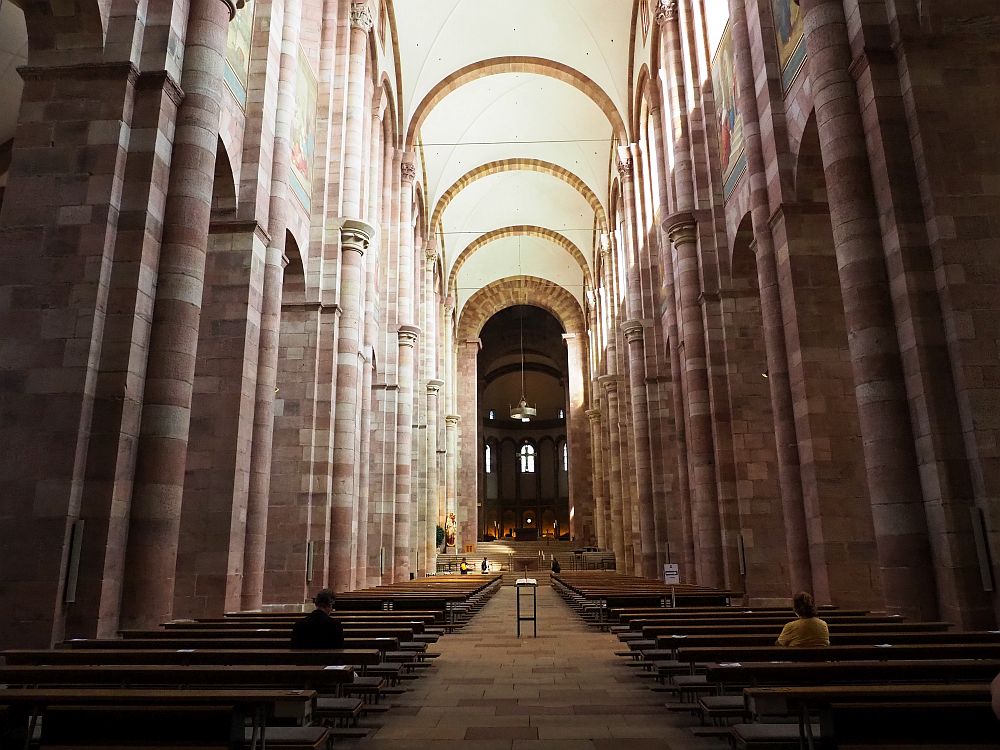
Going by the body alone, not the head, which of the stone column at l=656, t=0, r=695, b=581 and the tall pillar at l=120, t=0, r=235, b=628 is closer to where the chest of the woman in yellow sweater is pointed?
the stone column

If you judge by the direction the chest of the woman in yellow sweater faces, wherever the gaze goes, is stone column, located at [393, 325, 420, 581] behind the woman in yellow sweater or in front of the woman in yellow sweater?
in front

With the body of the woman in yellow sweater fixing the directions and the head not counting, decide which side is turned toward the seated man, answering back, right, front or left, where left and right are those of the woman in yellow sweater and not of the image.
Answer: left

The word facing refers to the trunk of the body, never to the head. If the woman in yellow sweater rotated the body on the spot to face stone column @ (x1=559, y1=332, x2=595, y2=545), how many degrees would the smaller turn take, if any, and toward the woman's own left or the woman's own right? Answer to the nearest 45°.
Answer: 0° — they already face it

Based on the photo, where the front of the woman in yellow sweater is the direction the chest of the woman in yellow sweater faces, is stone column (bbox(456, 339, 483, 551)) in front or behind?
in front

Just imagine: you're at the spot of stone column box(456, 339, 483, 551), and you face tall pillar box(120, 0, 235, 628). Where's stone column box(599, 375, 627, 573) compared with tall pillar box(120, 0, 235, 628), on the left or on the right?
left

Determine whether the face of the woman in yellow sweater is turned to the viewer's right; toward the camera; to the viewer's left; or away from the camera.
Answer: away from the camera

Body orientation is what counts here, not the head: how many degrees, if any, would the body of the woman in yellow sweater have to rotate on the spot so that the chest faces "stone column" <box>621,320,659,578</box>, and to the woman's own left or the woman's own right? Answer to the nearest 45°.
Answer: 0° — they already face it

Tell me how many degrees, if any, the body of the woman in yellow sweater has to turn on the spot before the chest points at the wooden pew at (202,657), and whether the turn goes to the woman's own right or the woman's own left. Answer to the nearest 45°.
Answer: approximately 135° to the woman's own left

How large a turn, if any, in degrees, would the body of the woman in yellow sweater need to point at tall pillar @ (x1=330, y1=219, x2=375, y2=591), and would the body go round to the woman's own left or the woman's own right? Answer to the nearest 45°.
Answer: approximately 45° to the woman's own left

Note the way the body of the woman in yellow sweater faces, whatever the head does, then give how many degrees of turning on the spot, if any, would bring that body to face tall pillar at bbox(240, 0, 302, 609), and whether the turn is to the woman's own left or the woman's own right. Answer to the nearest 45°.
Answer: approximately 45° to the woman's own left

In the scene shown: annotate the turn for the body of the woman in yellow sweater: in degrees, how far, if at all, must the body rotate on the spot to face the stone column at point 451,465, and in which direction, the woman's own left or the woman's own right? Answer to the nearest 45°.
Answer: approximately 45° to the woman's own left

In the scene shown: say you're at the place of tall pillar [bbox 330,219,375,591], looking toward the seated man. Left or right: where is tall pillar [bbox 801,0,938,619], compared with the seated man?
left

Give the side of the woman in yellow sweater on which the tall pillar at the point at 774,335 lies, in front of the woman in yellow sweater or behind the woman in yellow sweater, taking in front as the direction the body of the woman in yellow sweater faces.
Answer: in front

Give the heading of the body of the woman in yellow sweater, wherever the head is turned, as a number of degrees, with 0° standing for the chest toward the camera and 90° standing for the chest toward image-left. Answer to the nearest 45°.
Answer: approximately 180°
